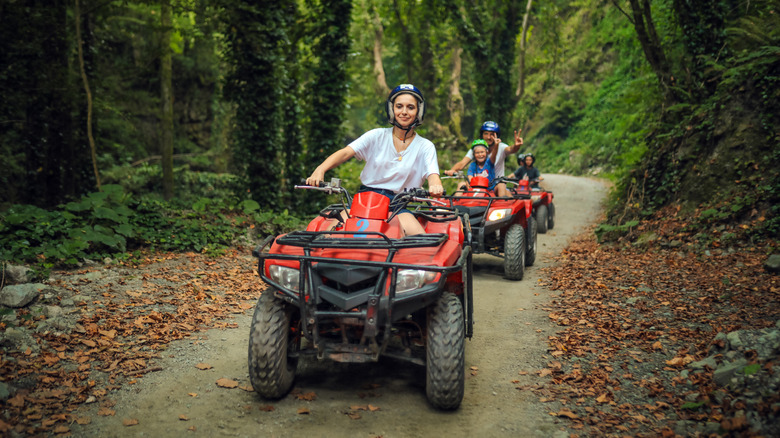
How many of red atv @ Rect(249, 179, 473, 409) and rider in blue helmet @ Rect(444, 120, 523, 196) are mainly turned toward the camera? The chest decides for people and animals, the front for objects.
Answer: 2

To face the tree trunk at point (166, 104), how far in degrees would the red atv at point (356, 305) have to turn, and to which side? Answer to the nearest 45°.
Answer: approximately 135° to its right

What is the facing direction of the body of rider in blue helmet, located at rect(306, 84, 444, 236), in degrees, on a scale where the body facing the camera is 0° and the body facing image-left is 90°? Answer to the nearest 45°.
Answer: approximately 0°

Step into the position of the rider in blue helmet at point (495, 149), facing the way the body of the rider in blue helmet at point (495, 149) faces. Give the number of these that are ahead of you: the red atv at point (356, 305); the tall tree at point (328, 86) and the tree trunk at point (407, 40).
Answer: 1

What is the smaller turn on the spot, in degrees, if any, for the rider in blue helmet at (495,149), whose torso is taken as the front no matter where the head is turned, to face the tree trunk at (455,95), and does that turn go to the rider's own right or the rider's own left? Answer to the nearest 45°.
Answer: approximately 180°

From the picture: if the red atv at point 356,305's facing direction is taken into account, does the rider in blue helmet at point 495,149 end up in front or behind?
behind

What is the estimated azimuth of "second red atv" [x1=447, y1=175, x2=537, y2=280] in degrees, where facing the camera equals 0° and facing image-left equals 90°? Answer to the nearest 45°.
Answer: approximately 45°

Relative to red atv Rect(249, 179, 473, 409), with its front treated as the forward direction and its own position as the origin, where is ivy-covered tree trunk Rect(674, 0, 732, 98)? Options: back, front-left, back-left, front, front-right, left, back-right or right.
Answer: back-left

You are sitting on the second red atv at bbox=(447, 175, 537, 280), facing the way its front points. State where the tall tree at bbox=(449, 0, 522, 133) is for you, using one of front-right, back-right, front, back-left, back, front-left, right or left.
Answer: back-right

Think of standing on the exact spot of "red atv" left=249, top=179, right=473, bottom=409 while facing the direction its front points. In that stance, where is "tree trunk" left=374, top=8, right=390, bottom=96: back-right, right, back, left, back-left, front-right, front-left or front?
back
